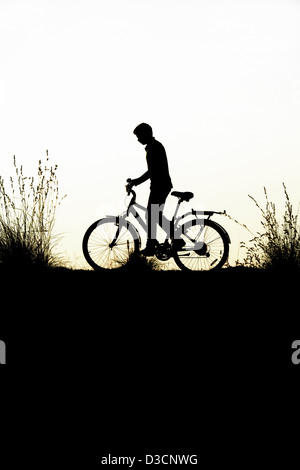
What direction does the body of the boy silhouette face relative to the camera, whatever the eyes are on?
to the viewer's left
